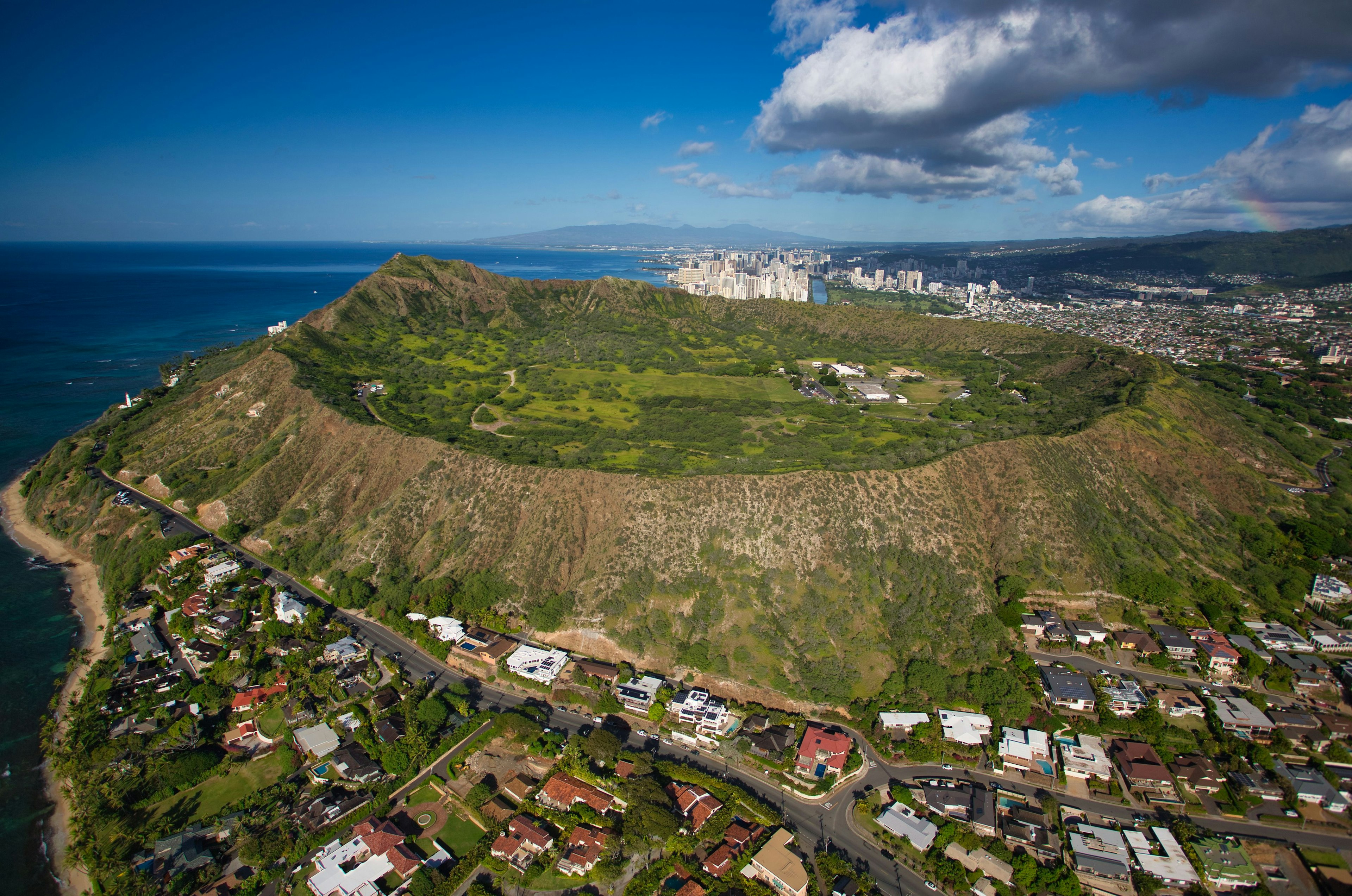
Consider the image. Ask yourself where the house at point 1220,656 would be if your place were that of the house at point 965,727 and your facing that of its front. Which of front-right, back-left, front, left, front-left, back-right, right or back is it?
back-left

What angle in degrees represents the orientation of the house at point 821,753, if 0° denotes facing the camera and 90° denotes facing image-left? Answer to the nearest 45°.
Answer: approximately 0°

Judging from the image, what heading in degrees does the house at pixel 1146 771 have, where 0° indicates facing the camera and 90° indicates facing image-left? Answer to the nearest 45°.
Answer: approximately 0°

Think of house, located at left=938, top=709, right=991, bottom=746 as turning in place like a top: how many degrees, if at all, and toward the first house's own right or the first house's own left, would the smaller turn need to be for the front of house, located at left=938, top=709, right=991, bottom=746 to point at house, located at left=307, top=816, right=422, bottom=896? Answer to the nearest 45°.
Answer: approximately 45° to the first house's own right

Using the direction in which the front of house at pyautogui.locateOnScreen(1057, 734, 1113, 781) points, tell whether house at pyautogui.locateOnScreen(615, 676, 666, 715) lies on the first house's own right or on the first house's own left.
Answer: on the first house's own right

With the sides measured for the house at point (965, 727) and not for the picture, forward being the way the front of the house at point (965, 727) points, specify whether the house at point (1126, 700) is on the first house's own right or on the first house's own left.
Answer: on the first house's own left

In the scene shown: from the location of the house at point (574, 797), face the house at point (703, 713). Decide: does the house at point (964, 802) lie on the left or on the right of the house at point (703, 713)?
right

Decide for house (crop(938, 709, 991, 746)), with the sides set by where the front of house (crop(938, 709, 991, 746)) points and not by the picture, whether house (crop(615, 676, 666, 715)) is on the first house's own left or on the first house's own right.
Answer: on the first house's own right

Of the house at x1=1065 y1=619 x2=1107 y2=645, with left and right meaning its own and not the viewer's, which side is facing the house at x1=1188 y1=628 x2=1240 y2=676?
left

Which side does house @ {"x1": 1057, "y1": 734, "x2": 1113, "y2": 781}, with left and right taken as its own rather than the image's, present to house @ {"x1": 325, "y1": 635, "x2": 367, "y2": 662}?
right
